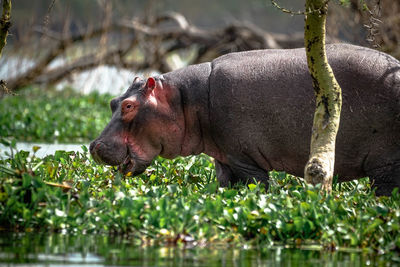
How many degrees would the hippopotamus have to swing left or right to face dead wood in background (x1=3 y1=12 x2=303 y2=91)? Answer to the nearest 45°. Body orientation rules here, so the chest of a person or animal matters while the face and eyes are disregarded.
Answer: approximately 90° to its right

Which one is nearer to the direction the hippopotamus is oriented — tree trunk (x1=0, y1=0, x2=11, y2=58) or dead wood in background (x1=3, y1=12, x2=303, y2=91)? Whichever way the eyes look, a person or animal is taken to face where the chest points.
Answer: the tree trunk

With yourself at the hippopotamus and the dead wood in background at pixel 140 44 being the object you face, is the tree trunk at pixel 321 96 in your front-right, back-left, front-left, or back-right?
back-right

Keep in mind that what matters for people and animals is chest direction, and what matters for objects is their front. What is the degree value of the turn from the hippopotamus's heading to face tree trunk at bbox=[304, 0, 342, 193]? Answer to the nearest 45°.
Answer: approximately 135° to its left

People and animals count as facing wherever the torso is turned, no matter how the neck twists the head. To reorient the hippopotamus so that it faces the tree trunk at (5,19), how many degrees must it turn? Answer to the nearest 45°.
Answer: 0° — it already faces it

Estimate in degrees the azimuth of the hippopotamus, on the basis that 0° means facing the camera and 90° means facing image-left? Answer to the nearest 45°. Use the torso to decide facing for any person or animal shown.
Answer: approximately 90°
